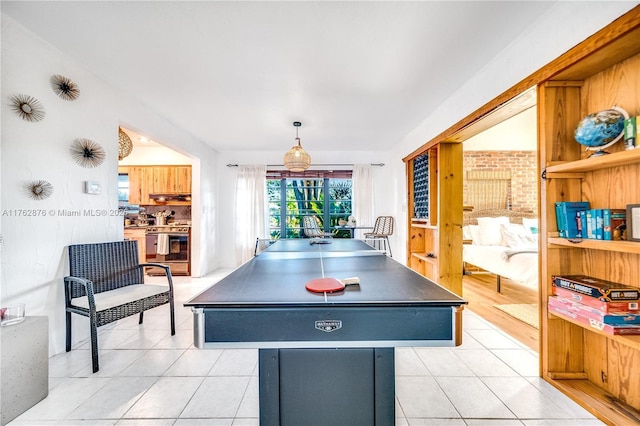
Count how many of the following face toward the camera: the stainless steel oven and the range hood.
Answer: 2

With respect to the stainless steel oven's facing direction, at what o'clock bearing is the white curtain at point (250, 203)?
The white curtain is roughly at 9 o'clock from the stainless steel oven.

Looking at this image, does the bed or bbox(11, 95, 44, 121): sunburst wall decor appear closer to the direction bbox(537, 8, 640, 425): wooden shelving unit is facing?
the sunburst wall decor

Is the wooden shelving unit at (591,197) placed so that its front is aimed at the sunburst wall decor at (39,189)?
yes

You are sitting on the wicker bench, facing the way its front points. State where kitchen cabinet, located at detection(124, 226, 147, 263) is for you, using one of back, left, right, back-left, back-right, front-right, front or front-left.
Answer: back-left

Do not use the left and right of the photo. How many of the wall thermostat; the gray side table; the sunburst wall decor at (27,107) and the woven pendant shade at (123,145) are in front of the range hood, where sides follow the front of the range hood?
4

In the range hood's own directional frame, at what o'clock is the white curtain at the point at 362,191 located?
The white curtain is roughly at 10 o'clock from the range hood.

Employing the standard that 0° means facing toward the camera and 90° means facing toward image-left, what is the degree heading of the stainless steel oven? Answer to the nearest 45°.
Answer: approximately 0°

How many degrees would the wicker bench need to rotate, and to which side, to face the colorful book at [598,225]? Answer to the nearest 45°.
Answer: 0° — it already faces it
